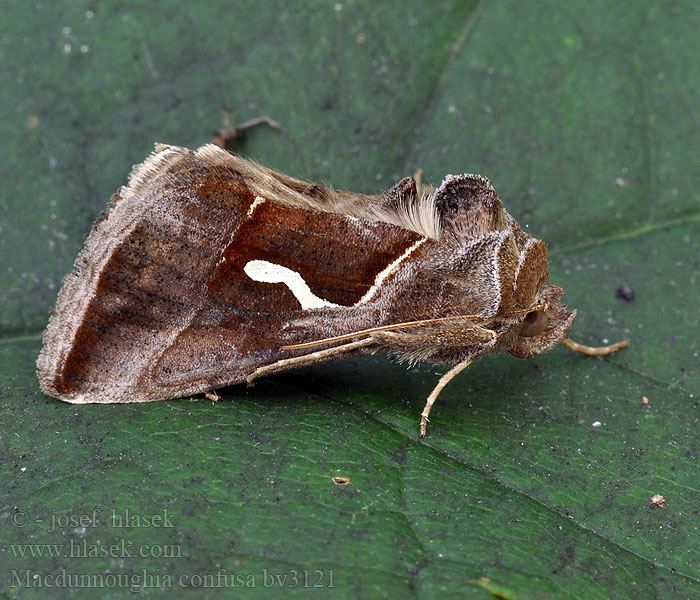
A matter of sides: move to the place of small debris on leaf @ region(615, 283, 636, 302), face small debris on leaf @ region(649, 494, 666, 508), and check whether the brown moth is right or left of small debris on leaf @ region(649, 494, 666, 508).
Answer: right

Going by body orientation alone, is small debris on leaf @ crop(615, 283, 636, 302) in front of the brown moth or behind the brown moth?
in front

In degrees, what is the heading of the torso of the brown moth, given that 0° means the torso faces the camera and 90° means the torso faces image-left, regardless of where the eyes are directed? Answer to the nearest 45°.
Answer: approximately 270°

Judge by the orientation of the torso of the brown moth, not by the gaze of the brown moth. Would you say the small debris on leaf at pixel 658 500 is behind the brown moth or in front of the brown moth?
in front

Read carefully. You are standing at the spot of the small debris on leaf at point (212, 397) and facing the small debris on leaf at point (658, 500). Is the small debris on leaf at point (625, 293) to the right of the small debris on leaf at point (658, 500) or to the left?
left
